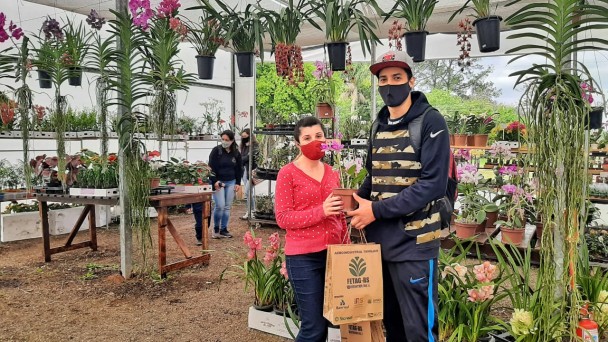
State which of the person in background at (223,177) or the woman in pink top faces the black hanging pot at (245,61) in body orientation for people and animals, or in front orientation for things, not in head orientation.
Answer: the person in background

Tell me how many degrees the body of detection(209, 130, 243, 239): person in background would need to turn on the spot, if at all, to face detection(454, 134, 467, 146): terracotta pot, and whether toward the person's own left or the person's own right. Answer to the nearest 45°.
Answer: approximately 90° to the person's own left

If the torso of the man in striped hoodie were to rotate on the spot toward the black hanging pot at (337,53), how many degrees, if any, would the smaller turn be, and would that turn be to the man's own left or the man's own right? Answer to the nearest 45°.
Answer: approximately 135° to the man's own right

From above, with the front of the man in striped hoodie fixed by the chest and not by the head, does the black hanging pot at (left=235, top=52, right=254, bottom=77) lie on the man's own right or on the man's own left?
on the man's own right

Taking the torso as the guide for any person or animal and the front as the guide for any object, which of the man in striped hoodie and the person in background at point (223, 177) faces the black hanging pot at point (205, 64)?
the person in background

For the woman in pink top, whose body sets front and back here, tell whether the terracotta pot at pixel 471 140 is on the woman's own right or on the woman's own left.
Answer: on the woman's own left

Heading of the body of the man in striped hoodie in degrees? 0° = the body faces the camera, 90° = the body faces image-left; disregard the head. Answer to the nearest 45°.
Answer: approximately 45°

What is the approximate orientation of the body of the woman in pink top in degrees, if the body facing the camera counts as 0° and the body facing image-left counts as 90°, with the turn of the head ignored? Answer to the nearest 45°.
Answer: approximately 315°

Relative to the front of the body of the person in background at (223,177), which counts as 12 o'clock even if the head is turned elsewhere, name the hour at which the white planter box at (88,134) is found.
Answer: The white planter box is roughly at 3 o'clock from the person in background.

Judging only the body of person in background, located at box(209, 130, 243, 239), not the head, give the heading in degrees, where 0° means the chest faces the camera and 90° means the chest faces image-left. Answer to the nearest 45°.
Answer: approximately 0°

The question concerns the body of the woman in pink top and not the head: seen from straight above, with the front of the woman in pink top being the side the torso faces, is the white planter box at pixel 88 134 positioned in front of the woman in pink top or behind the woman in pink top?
behind
